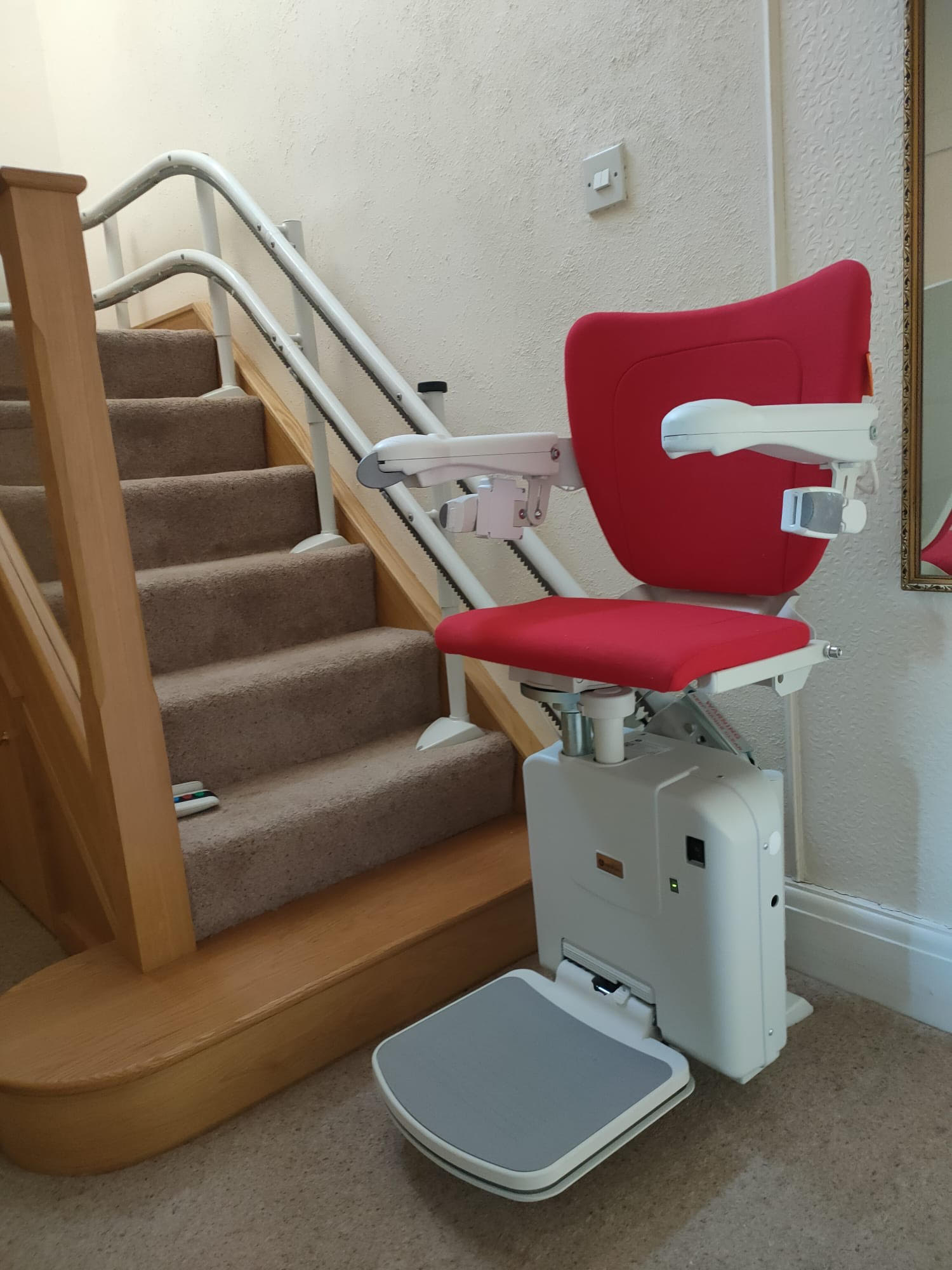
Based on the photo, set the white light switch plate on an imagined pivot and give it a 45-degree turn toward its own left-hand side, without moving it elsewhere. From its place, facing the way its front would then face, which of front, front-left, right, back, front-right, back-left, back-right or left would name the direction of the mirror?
front-left

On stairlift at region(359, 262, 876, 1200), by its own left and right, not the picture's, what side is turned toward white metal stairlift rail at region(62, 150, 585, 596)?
right

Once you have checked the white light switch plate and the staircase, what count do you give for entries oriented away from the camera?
0

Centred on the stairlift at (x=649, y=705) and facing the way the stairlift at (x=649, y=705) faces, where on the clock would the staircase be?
The staircase is roughly at 3 o'clock from the stairlift.

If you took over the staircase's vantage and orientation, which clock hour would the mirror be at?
The mirror is roughly at 12 o'clock from the staircase.

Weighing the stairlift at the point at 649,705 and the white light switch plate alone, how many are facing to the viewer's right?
0

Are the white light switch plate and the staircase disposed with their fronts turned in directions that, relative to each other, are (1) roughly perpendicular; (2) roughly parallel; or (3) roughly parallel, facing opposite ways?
roughly perpendicular

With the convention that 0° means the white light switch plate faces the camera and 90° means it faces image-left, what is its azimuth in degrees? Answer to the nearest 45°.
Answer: approximately 45°

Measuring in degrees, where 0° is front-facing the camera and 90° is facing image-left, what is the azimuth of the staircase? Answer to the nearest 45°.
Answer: approximately 315°

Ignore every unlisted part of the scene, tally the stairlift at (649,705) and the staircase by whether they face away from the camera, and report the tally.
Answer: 0

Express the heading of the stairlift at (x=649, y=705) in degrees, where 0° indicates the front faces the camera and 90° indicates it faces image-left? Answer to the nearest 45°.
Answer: approximately 45°
